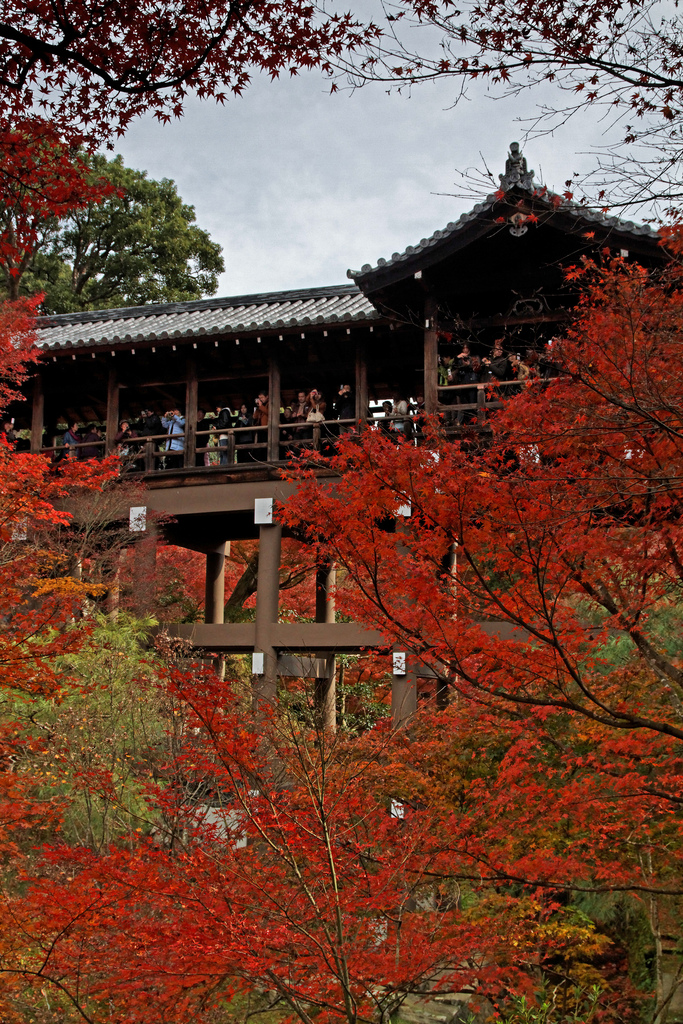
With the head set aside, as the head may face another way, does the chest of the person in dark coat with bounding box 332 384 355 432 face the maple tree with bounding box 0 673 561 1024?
yes

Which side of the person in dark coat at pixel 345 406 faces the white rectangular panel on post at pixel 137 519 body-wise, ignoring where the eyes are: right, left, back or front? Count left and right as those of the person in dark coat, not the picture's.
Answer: right

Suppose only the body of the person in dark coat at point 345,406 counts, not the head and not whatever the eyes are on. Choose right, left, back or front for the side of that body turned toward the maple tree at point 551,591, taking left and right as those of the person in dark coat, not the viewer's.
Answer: front

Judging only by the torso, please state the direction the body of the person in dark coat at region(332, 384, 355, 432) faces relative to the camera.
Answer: toward the camera

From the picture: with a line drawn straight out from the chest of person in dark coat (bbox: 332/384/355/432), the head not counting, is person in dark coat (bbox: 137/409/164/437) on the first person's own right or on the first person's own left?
on the first person's own right

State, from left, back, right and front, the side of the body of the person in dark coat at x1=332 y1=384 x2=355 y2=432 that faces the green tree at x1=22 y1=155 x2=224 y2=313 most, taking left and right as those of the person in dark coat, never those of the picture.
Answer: back

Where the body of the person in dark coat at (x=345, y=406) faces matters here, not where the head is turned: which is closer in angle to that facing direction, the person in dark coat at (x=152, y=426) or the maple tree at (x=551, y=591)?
the maple tree

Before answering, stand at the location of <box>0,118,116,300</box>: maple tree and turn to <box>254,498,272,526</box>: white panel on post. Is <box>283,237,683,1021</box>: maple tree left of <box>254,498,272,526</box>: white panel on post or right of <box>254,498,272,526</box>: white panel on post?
right

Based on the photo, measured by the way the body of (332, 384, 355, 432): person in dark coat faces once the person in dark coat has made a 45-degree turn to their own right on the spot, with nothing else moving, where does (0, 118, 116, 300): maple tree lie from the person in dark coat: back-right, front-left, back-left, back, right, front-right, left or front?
front-left
